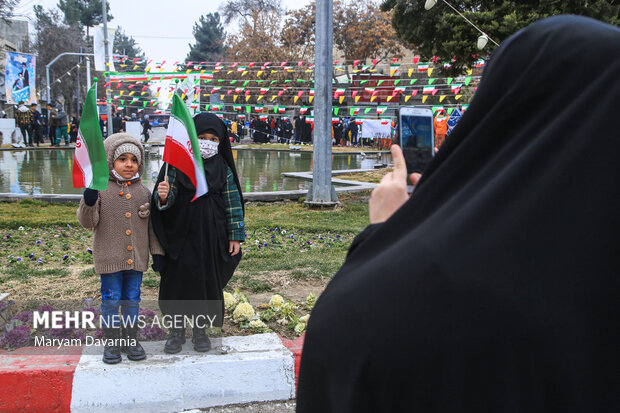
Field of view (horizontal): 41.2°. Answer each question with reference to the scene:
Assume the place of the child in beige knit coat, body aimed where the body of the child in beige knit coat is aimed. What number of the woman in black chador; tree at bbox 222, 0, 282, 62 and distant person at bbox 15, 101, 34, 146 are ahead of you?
1

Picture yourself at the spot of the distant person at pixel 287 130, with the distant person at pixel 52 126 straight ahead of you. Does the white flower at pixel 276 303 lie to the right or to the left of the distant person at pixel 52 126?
left

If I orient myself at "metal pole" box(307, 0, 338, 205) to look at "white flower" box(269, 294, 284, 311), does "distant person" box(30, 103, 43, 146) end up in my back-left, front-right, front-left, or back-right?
back-right

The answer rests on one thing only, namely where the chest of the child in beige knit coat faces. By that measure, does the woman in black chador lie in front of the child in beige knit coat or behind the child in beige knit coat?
in front

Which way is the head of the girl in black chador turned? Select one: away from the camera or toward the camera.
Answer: toward the camera

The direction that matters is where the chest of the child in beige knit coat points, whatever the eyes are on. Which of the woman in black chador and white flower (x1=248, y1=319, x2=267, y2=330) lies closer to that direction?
the woman in black chador

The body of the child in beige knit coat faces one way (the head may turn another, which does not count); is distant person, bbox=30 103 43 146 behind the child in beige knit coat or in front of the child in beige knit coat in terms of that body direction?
behind

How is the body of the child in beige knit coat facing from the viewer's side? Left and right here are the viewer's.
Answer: facing the viewer

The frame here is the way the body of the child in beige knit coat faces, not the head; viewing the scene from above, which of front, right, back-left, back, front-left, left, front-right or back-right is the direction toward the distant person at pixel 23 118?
back

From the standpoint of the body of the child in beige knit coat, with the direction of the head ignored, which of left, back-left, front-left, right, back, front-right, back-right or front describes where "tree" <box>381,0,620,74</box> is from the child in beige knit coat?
back-left

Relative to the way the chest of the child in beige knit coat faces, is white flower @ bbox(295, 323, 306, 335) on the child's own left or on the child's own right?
on the child's own left

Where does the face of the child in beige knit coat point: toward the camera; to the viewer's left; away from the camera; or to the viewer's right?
toward the camera

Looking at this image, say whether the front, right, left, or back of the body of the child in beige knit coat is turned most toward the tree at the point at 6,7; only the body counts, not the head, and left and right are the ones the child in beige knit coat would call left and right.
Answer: back
